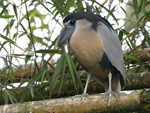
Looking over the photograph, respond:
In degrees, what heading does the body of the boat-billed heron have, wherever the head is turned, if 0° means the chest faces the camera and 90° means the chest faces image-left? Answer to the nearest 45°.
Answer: approximately 45°
